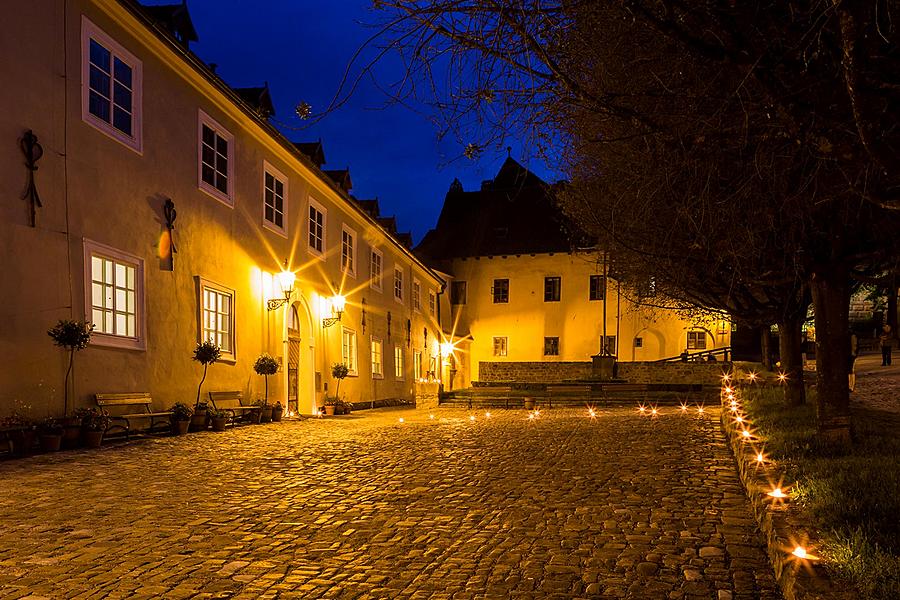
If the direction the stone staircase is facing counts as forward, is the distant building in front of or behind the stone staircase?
behind

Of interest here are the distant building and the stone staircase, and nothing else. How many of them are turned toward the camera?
2

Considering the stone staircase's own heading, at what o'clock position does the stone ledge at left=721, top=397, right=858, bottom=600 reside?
The stone ledge is roughly at 12 o'clock from the stone staircase.

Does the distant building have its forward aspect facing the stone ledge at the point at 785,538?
yes

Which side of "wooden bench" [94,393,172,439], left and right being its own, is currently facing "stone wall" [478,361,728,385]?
left
